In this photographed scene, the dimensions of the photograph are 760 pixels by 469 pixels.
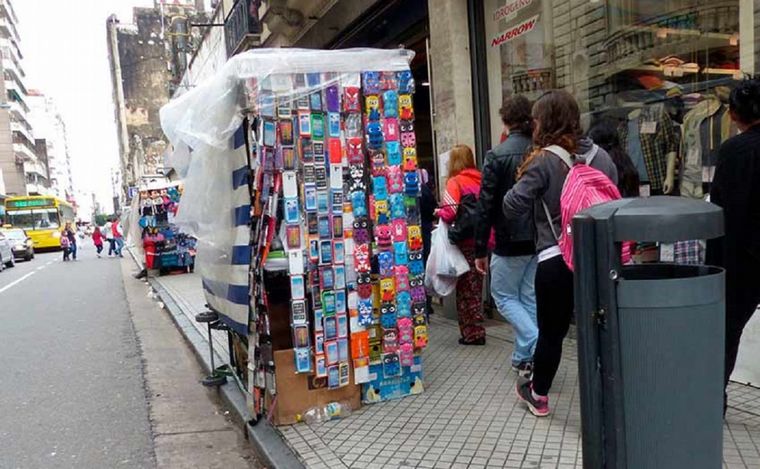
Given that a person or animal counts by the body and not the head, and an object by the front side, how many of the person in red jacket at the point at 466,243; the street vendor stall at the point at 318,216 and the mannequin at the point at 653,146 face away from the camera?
1

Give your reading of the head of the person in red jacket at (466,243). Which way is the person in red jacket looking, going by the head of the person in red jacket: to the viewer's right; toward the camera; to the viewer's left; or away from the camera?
away from the camera

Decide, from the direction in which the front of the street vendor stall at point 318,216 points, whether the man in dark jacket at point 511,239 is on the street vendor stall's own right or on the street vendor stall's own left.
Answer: on the street vendor stall's own left

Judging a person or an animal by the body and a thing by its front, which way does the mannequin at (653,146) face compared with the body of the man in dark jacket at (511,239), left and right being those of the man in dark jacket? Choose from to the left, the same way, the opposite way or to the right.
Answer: to the left

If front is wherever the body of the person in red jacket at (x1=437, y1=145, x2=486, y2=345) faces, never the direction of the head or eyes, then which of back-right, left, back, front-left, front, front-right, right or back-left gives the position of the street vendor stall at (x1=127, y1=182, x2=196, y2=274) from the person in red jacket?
front-left

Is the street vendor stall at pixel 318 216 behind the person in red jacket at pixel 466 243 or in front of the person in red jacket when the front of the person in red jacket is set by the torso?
behind

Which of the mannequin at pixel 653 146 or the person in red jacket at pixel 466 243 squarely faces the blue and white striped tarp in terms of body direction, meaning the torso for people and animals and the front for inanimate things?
the mannequin

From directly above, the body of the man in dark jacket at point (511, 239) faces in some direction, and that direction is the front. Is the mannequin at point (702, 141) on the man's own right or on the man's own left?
on the man's own right

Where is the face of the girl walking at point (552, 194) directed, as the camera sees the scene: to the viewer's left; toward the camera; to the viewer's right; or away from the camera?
away from the camera

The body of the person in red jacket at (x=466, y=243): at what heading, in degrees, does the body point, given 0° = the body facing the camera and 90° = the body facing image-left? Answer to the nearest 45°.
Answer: approximately 180°

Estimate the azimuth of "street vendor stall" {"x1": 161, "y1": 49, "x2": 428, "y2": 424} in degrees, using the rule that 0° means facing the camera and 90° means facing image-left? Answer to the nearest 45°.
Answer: approximately 0°

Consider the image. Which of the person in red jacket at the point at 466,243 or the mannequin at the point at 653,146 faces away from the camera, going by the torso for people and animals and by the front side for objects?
the person in red jacket

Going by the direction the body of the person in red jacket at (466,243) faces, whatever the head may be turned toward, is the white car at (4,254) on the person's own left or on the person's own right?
on the person's own left

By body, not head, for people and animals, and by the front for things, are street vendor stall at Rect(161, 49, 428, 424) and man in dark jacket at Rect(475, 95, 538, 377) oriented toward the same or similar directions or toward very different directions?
very different directions

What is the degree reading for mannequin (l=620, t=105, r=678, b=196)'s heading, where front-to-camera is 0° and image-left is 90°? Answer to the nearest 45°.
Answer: approximately 45°

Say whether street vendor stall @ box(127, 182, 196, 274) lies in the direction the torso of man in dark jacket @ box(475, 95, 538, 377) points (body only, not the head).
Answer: yes

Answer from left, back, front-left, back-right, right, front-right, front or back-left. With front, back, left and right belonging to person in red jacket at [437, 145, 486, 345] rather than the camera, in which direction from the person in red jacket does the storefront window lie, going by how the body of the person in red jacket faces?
right

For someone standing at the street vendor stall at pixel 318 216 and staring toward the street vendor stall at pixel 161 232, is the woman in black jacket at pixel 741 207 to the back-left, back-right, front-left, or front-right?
back-right

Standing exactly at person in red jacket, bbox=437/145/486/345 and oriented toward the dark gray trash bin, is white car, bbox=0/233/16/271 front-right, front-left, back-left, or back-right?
back-right

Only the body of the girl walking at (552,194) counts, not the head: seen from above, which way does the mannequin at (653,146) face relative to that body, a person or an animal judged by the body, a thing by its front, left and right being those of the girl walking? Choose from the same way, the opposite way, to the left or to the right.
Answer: to the left
